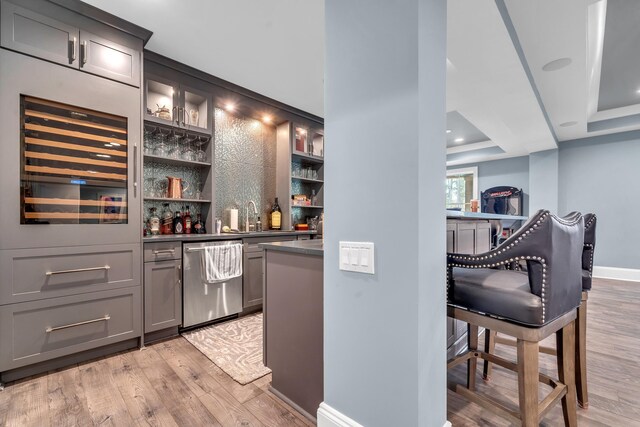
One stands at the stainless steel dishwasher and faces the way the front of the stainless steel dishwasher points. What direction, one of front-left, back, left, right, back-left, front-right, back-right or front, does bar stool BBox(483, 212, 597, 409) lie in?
front

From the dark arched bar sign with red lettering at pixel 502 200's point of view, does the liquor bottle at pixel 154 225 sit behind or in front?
in front

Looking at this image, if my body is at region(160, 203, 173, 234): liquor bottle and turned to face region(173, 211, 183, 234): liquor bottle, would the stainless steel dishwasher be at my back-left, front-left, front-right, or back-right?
front-right

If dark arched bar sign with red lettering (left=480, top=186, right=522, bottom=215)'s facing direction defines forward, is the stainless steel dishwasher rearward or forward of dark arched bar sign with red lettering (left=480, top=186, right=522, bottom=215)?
forward

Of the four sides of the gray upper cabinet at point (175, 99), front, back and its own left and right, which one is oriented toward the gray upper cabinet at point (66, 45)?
right

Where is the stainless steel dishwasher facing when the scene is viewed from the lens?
facing the viewer and to the right of the viewer

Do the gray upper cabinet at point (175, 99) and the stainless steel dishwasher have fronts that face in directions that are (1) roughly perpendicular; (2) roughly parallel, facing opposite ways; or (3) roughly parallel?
roughly parallel

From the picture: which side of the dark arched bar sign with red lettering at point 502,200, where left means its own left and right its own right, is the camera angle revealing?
front

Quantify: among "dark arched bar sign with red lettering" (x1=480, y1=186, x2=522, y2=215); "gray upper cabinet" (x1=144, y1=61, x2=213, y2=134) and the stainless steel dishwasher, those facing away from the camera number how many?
0
